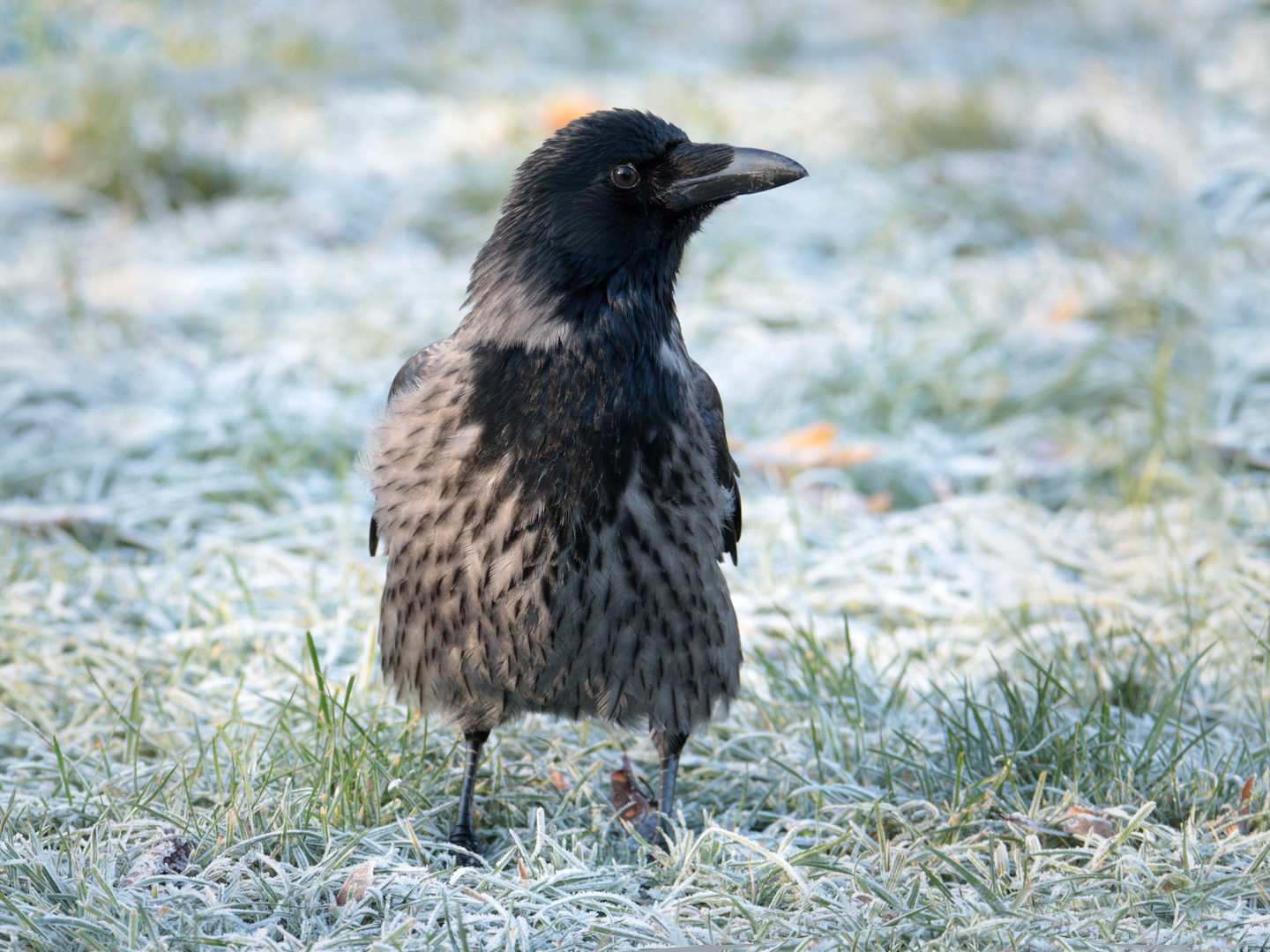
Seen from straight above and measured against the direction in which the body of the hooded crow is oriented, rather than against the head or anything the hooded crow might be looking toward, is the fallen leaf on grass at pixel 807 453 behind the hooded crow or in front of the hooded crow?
behind

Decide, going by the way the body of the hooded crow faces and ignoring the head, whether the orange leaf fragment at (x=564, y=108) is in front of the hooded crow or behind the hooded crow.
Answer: behind

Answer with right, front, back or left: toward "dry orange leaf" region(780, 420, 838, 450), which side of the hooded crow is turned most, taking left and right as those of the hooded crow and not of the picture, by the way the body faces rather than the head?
back

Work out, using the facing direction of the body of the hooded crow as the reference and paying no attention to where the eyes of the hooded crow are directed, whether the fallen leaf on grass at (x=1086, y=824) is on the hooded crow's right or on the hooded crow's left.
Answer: on the hooded crow's left

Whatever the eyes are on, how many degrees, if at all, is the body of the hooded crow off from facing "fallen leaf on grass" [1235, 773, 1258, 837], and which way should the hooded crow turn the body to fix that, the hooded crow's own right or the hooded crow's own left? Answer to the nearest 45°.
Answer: approximately 90° to the hooded crow's own left

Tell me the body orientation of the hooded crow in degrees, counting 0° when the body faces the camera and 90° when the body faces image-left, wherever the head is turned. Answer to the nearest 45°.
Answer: approximately 0°
